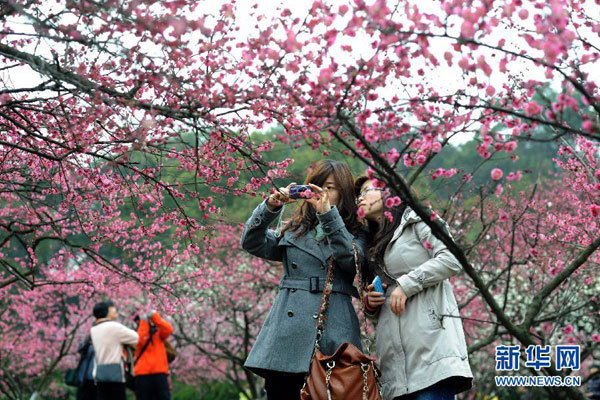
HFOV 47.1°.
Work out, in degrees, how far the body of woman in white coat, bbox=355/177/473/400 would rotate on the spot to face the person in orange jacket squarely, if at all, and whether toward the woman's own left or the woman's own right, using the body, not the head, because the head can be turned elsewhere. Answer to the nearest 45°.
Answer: approximately 90° to the woman's own right

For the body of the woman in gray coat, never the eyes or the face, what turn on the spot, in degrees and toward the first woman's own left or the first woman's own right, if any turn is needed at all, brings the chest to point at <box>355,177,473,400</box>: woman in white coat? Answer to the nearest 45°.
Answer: approximately 135° to the first woman's own left

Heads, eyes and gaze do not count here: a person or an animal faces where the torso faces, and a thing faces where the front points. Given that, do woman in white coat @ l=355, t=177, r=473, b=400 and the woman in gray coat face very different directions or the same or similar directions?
same or similar directions

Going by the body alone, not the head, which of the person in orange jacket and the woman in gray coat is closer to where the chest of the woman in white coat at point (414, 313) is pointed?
the woman in gray coat

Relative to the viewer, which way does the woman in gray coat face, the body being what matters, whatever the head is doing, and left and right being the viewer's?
facing the viewer and to the left of the viewer

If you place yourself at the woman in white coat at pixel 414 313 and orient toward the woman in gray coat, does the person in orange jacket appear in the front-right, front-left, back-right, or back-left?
front-right

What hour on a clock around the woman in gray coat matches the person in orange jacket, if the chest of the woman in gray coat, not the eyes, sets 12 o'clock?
The person in orange jacket is roughly at 4 o'clock from the woman in gray coat.

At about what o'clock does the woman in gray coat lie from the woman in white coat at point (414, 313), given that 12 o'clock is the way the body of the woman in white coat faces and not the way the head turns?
The woman in gray coat is roughly at 2 o'clock from the woman in white coat.

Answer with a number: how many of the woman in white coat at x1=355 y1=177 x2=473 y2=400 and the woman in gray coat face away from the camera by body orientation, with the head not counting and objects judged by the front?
0
